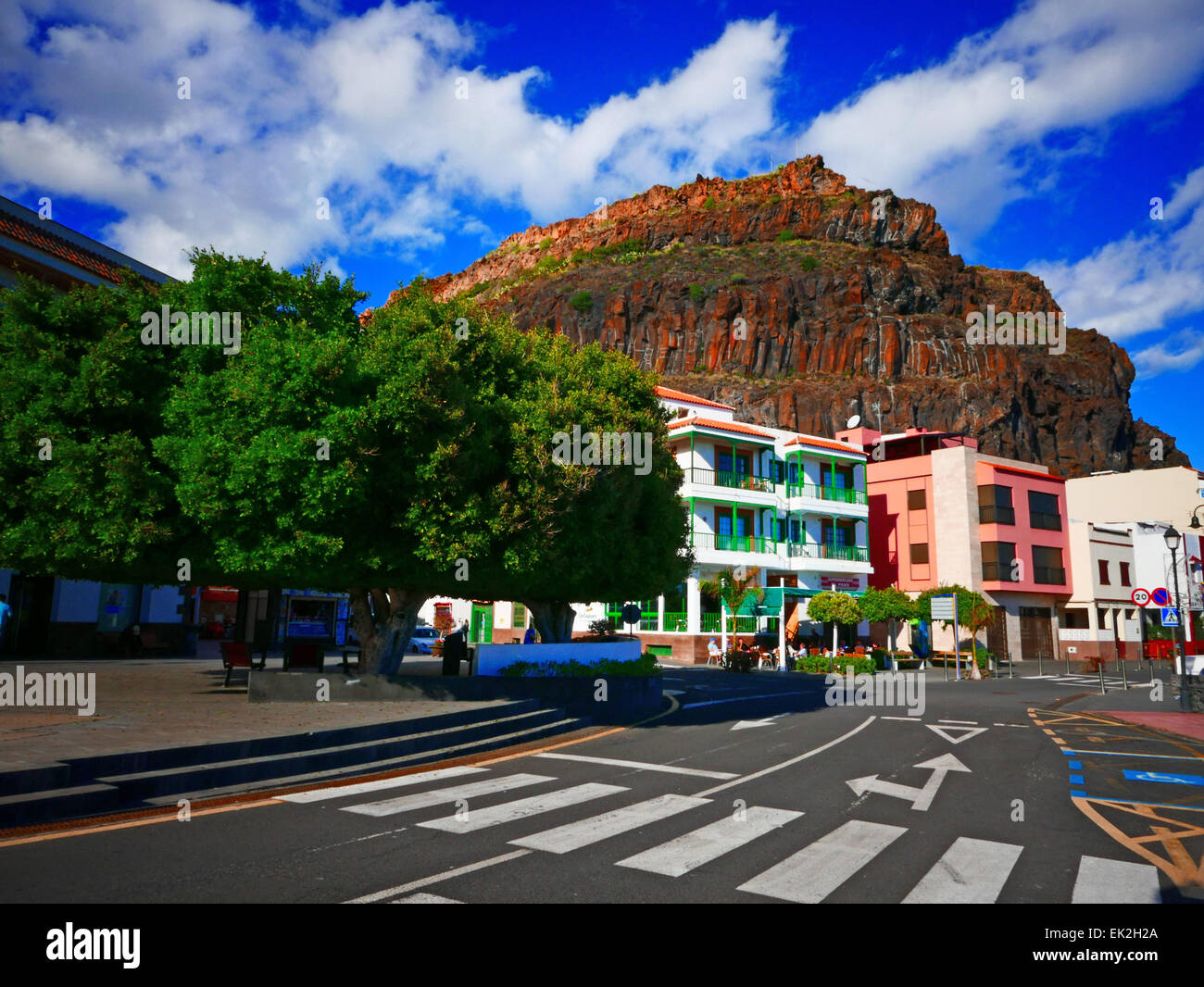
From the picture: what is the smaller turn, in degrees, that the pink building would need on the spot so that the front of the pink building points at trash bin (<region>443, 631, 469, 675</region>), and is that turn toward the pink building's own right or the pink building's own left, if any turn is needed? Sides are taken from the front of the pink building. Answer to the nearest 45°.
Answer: approximately 45° to the pink building's own right

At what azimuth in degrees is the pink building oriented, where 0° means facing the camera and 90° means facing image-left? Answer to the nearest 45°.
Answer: approximately 315°

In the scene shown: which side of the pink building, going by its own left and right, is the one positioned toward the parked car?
right

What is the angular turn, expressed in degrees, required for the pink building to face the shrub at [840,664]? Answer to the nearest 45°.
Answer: approximately 45° to its right

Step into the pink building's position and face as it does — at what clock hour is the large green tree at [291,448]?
The large green tree is roughly at 2 o'clock from the pink building.

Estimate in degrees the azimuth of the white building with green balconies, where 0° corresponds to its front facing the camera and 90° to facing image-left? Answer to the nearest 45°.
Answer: approximately 315°

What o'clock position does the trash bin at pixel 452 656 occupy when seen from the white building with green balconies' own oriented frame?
The trash bin is roughly at 2 o'clock from the white building with green balconies.

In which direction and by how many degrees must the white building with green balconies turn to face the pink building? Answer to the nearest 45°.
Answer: approximately 90° to its left
